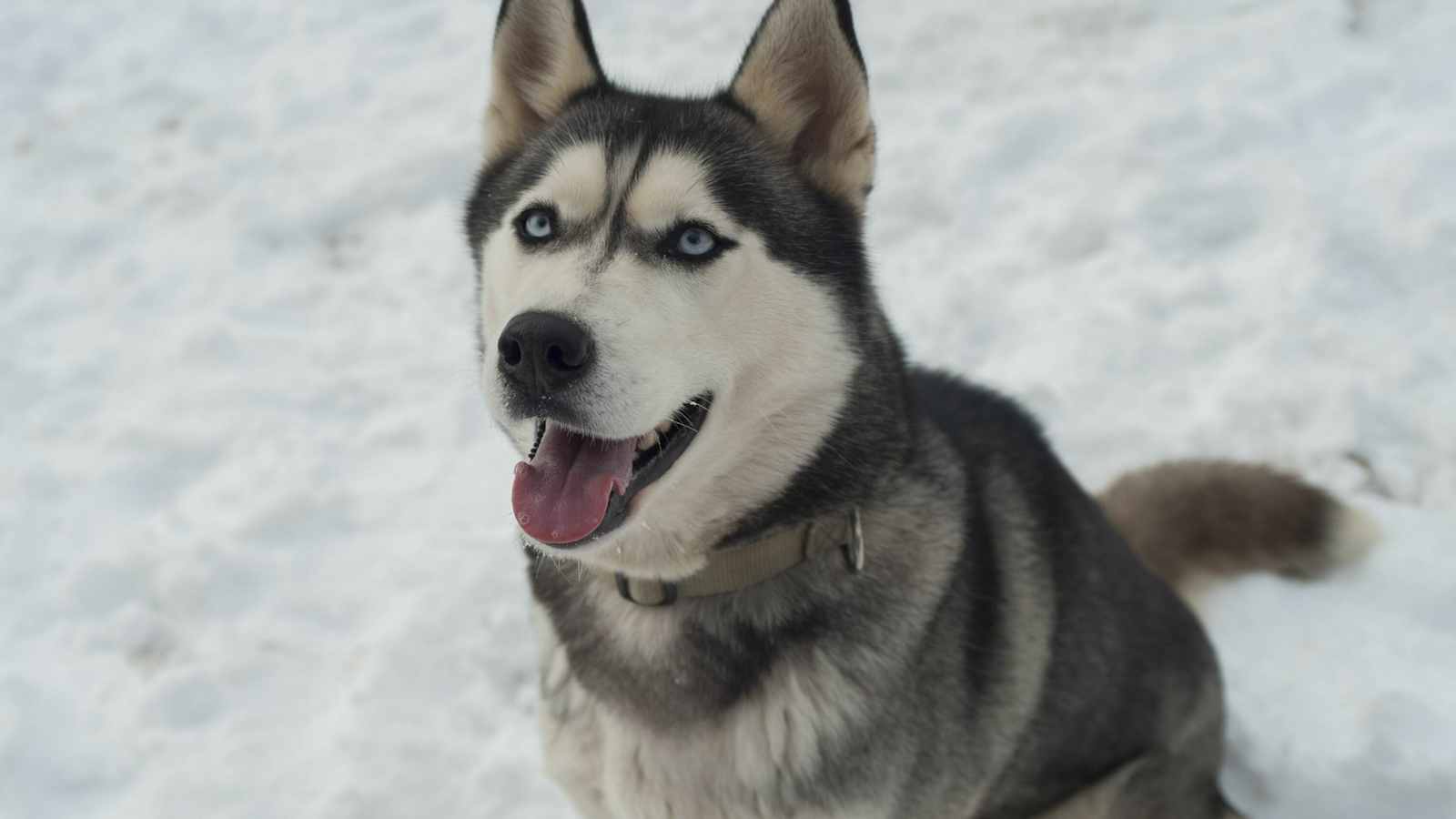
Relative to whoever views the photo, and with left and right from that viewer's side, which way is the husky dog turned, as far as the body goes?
facing the viewer and to the left of the viewer
